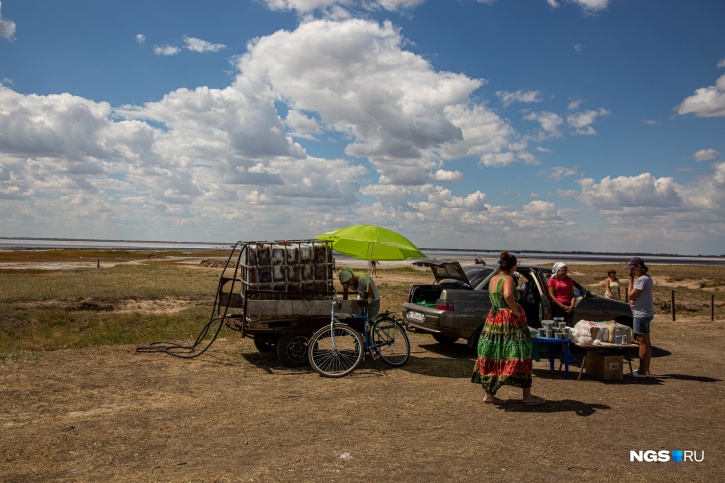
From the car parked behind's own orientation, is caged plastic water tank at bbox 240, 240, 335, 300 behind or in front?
behind

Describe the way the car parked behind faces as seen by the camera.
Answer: facing away from the viewer and to the right of the viewer

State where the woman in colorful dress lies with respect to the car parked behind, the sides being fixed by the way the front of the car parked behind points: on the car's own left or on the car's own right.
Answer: on the car's own right

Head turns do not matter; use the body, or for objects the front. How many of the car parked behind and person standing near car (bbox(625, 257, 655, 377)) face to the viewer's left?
1

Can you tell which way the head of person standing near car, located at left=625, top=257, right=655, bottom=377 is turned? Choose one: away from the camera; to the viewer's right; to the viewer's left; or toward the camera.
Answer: to the viewer's left

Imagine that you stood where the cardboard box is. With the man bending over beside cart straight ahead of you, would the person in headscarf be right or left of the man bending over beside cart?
right

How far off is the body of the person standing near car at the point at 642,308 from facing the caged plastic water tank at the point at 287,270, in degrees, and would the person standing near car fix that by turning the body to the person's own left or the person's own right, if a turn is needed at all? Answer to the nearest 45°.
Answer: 0° — they already face it

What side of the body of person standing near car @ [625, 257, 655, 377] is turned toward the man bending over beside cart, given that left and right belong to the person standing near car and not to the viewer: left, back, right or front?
front

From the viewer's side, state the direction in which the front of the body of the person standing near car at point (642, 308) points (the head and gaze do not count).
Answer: to the viewer's left

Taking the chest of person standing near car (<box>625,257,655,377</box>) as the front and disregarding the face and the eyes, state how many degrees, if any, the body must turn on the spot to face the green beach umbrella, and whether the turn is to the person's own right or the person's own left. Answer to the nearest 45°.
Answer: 0° — they already face it

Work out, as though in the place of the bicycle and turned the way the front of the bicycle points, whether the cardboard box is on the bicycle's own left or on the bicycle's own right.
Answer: on the bicycle's own left

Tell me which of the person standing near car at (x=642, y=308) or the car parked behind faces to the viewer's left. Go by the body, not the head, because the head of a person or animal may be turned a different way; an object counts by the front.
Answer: the person standing near car

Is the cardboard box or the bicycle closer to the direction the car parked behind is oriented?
the cardboard box

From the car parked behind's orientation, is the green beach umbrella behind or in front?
behind
